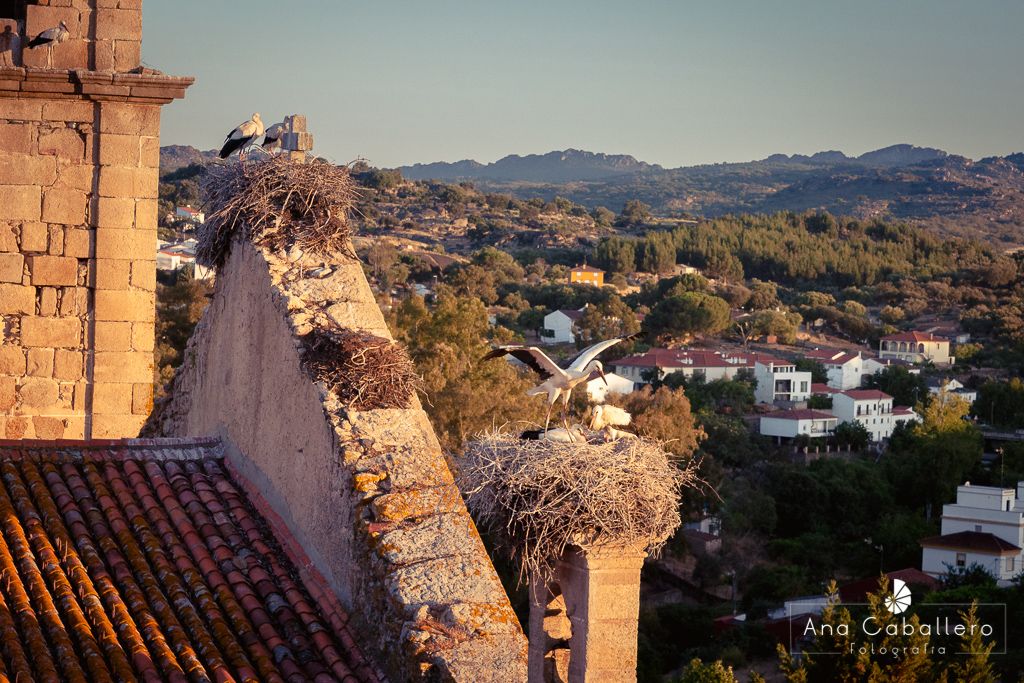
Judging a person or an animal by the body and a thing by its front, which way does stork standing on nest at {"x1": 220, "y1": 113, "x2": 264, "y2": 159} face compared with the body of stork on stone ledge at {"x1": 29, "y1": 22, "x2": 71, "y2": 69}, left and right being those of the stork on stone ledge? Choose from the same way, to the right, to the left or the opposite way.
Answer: the same way

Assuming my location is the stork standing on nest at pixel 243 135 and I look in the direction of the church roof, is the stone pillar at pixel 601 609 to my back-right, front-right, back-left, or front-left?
front-left

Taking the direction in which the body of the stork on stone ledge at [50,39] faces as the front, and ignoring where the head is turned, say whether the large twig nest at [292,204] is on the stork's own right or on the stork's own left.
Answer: on the stork's own right

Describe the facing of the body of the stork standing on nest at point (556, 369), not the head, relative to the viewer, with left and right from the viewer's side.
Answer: facing the viewer and to the right of the viewer

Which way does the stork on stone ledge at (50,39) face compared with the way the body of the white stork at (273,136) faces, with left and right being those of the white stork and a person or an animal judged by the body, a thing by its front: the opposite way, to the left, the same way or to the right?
the same way
